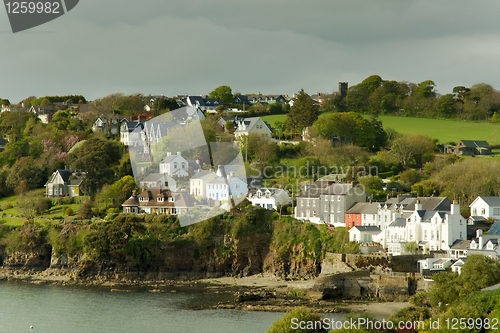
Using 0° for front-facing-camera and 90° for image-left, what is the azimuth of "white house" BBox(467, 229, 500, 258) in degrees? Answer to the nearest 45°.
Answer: approximately 45°

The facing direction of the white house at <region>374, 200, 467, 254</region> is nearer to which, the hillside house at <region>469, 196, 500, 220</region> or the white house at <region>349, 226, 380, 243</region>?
the white house

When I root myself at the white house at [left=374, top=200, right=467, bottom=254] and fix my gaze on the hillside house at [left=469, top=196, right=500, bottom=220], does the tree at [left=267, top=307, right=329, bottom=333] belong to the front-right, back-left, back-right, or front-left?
back-right

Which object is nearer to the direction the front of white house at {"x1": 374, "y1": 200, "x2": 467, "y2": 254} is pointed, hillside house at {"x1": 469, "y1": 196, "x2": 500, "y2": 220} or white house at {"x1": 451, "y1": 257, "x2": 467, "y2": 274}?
the white house

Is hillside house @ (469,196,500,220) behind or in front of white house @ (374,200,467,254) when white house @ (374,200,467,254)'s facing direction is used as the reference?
behind

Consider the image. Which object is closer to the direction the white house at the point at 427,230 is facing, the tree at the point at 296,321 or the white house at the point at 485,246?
the tree

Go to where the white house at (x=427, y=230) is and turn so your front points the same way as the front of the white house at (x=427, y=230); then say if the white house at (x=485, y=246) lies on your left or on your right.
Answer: on your left

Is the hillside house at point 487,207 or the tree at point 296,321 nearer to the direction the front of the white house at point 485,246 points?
the tree

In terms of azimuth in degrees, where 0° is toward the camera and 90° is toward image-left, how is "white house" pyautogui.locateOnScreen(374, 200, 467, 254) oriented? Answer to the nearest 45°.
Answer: approximately 45°

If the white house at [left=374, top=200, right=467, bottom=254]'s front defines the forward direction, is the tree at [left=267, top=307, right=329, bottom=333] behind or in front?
in front

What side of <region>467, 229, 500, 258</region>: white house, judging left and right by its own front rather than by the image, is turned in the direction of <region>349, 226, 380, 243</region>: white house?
right
